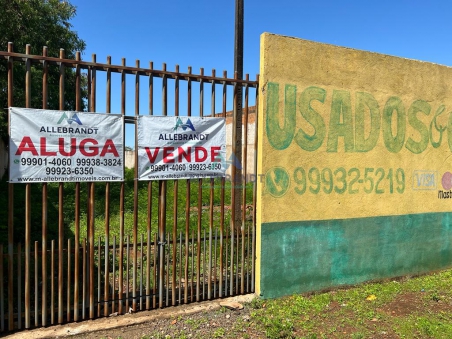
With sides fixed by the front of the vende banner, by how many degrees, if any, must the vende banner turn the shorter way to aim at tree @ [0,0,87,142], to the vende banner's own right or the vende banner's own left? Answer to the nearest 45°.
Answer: approximately 135° to the vende banner's own right

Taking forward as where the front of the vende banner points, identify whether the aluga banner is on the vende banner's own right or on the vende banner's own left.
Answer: on the vende banner's own right

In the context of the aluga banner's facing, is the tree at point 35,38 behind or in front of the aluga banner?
behind

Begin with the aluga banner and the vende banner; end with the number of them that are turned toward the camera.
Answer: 2

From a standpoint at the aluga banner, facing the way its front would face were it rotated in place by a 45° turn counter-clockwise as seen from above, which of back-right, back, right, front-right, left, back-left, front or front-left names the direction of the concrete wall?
front-left

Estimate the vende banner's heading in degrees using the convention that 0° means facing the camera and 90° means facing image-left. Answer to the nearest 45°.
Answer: approximately 0°

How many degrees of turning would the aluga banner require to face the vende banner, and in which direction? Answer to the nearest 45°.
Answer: approximately 90° to its left
